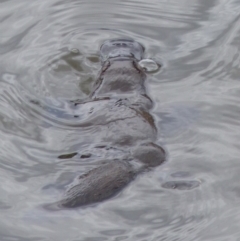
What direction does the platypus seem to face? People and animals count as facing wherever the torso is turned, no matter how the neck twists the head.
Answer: away from the camera
